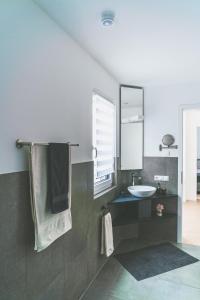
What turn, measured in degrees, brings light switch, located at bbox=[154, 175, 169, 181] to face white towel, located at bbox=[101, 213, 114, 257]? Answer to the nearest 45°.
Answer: approximately 45° to its right

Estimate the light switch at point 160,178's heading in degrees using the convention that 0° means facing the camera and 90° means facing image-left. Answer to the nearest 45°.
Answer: approximately 0°

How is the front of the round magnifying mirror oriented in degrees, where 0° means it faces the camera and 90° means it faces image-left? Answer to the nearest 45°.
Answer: approximately 0°

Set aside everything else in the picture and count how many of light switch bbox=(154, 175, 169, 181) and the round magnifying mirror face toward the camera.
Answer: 2

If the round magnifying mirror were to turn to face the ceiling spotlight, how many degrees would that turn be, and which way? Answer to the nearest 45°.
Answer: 0° — it already faces it

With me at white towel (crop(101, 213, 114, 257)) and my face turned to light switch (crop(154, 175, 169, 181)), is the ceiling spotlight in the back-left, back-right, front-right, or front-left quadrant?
back-right

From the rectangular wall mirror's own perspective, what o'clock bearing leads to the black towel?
The black towel is roughly at 2 o'clock from the rectangular wall mirror.
